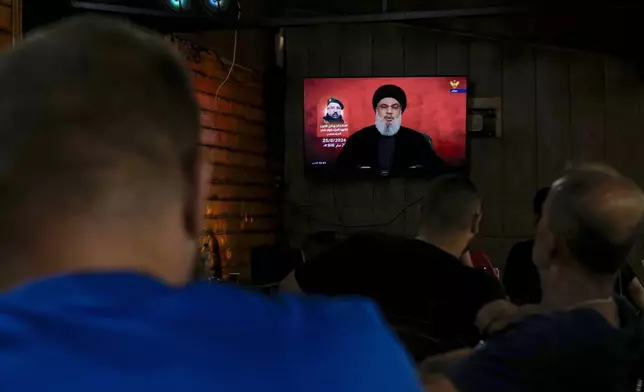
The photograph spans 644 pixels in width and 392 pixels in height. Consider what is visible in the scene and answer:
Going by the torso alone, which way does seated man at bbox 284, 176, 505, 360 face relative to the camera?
away from the camera

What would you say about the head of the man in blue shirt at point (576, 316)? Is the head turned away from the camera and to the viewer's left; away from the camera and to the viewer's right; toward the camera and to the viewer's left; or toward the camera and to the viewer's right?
away from the camera and to the viewer's left

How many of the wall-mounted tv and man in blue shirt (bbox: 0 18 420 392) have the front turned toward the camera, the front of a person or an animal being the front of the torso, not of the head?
1

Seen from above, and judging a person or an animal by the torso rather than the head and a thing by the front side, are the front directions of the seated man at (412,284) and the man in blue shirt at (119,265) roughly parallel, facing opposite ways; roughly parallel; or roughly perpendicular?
roughly parallel

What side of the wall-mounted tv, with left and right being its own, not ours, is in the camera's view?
front

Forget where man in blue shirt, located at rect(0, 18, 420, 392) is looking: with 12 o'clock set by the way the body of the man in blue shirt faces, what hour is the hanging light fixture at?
The hanging light fixture is roughly at 12 o'clock from the man in blue shirt.

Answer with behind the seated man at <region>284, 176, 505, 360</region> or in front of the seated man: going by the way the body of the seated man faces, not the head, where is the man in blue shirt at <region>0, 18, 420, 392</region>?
behind

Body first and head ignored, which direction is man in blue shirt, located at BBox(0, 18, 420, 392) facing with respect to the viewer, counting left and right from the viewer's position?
facing away from the viewer

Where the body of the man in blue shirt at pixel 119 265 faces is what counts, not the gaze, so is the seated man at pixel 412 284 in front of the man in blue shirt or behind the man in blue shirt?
in front

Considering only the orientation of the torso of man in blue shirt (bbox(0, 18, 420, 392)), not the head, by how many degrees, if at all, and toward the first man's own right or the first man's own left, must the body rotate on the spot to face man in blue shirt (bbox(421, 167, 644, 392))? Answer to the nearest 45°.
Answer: approximately 45° to the first man's own right

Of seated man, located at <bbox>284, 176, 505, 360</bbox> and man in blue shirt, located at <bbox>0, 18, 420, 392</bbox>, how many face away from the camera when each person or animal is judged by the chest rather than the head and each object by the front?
2

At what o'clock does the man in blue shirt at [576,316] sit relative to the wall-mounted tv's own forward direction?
The man in blue shirt is roughly at 12 o'clock from the wall-mounted tv.

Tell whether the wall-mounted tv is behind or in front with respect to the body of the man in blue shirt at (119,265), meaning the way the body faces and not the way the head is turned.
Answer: in front

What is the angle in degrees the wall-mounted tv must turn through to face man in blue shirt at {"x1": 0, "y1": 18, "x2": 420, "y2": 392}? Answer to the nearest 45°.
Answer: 0° — it already faces them
